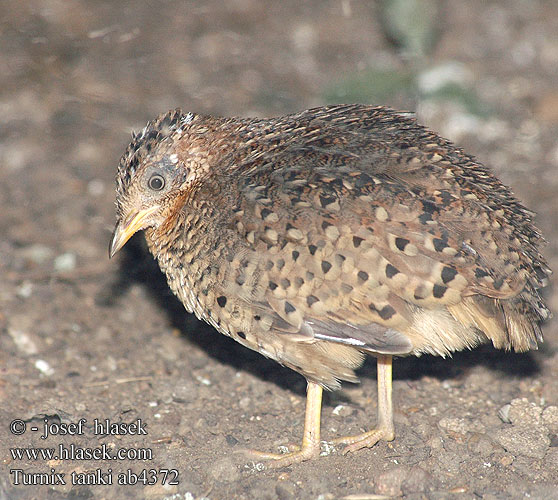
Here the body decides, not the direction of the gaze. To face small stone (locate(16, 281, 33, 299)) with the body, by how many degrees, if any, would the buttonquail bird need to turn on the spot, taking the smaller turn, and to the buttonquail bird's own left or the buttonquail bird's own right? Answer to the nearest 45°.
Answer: approximately 45° to the buttonquail bird's own right

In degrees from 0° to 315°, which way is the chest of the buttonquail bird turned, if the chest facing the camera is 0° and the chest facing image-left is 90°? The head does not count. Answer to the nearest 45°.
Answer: approximately 90°

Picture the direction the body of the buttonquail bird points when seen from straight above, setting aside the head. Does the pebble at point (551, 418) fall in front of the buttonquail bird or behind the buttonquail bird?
behind

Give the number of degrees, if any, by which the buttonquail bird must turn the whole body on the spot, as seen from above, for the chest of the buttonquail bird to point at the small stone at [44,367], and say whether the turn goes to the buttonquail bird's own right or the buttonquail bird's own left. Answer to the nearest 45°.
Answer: approximately 45° to the buttonquail bird's own right

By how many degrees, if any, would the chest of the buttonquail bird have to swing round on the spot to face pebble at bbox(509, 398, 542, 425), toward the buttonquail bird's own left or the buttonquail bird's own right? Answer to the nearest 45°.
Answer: approximately 135° to the buttonquail bird's own right

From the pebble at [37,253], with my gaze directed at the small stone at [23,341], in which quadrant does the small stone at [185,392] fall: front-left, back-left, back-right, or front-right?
front-left
